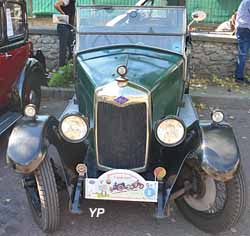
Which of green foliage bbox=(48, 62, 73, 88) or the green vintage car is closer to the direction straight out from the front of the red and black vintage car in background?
the green vintage car

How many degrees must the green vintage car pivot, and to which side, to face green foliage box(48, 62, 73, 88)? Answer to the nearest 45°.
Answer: approximately 180°

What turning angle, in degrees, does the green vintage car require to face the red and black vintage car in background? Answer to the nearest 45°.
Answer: approximately 135° to its right

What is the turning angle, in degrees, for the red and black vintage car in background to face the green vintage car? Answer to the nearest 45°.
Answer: approximately 45° to its left

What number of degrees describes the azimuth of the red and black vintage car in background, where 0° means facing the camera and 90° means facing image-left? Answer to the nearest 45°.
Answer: approximately 45°

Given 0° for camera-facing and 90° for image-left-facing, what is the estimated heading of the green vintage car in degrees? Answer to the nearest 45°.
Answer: approximately 0°
